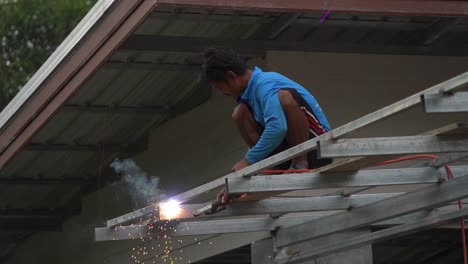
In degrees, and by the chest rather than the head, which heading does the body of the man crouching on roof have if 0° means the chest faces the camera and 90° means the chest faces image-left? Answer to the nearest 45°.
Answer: approximately 90°
